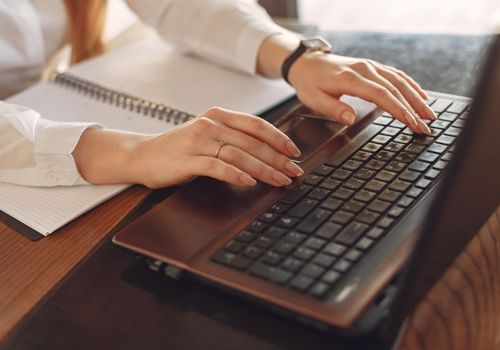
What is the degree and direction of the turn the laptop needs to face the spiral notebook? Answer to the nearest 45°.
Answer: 0° — it already faces it

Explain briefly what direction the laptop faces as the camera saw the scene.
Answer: facing away from the viewer and to the left of the viewer
